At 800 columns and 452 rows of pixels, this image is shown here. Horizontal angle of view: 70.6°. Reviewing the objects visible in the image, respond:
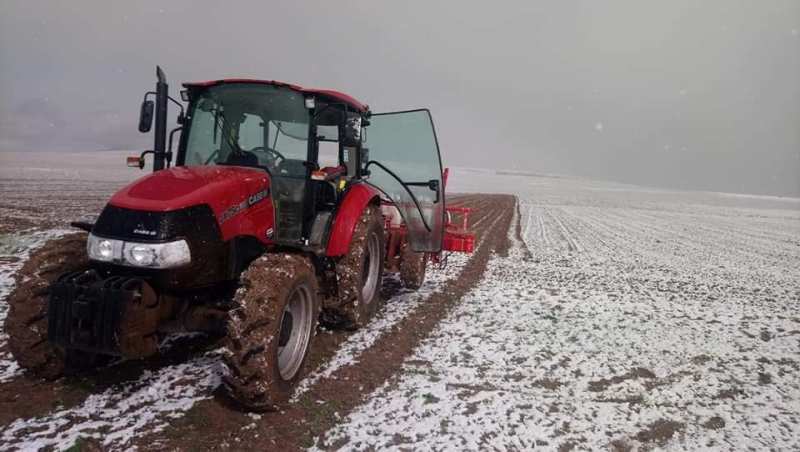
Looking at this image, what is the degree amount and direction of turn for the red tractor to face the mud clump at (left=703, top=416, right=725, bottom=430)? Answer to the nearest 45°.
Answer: approximately 135° to its left

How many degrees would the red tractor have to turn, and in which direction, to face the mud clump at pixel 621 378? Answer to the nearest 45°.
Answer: approximately 135° to its left

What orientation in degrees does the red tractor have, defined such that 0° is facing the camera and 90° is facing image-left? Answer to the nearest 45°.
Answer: approximately 45°

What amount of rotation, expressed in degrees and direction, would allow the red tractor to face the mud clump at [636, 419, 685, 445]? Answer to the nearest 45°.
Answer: approximately 135° to its left
